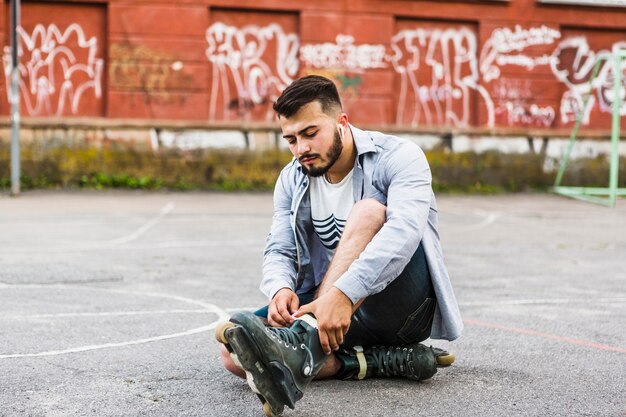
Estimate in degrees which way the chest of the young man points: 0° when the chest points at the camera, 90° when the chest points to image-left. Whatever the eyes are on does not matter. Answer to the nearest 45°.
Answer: approximately 45°

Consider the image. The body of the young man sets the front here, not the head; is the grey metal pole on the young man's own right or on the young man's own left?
on the young man's own right
